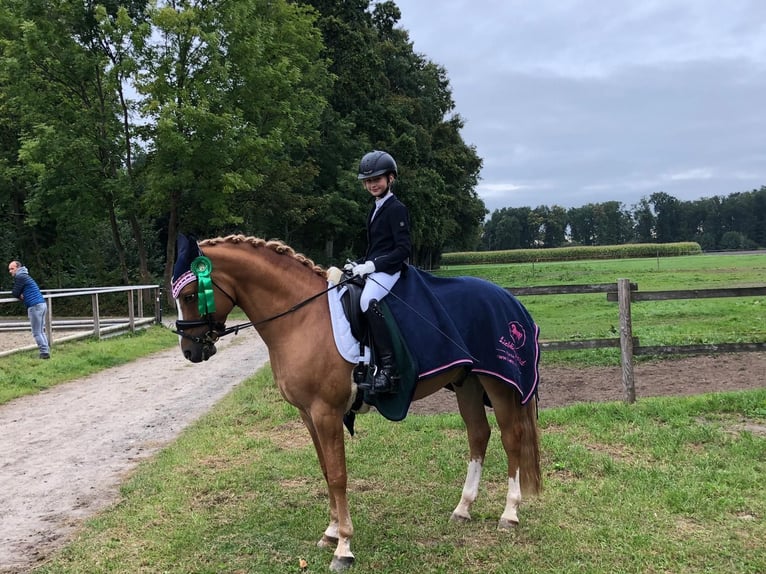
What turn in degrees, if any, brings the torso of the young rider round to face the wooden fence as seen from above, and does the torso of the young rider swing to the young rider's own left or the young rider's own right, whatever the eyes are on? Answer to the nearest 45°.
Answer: approximately 180°

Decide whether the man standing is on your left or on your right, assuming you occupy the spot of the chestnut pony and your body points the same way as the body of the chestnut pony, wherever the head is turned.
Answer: on your right

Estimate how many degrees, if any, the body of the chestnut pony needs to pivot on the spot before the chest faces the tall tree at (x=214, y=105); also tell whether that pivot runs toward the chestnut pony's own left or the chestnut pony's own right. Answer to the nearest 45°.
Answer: approximately 135° to the chestnut pony's own right

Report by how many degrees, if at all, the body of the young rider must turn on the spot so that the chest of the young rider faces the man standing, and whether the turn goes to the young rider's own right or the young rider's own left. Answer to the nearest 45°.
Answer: approximately 90° to the young rider's own right

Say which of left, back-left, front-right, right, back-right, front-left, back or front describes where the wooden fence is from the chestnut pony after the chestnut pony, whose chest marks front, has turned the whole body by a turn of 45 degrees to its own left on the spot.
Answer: back-left

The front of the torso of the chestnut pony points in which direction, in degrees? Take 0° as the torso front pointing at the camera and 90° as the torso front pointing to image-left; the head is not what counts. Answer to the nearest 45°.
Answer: approximately 45°

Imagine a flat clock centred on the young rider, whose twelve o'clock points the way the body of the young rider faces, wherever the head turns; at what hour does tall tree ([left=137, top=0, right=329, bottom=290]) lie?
The tall tree is roughly at 4 o'clock from the young rider.
